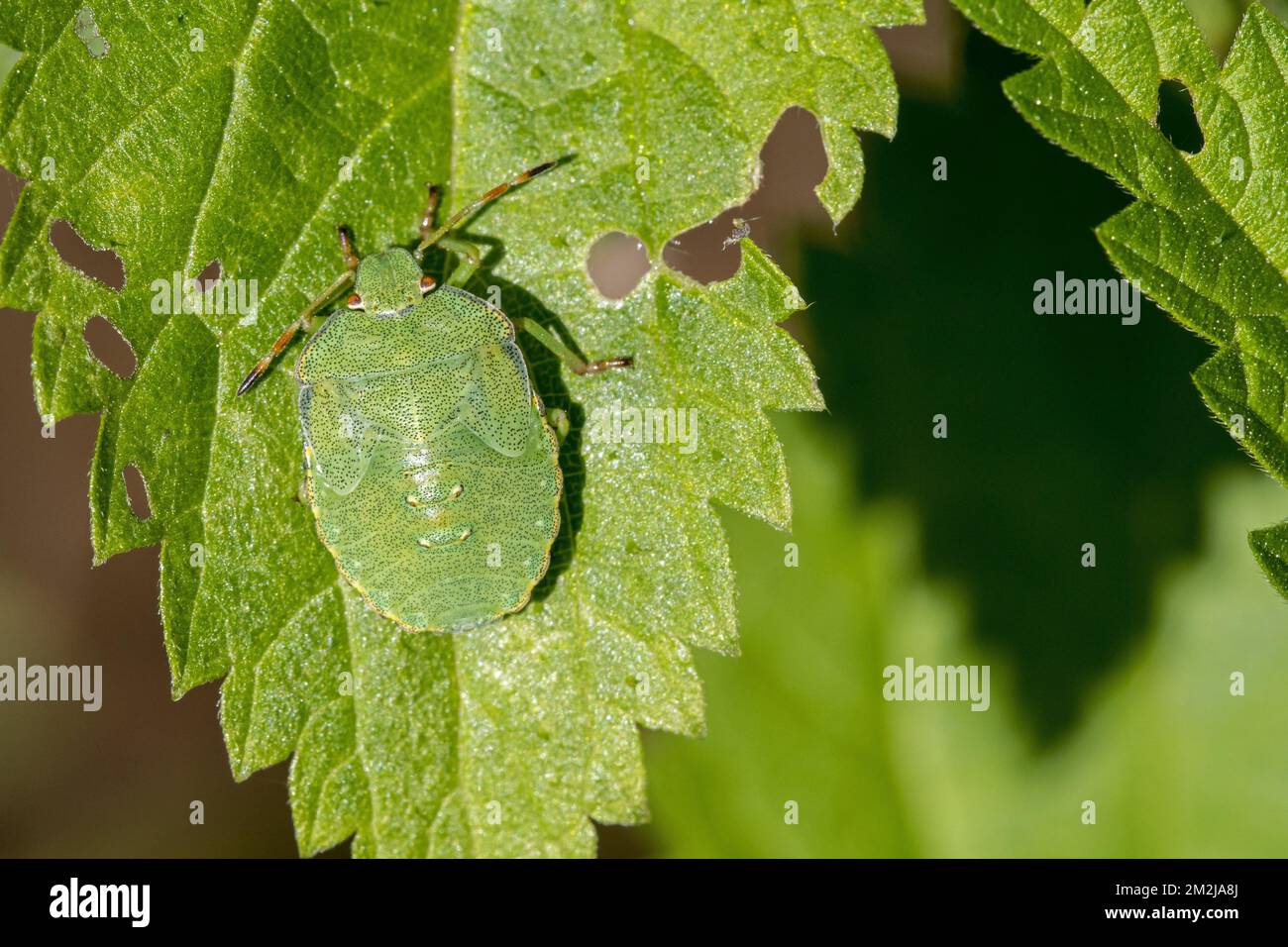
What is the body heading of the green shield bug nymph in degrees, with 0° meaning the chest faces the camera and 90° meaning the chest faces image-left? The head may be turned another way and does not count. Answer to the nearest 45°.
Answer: approximately 180°

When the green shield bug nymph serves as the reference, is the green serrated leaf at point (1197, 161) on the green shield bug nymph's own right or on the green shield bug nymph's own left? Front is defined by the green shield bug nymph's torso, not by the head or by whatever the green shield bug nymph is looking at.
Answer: on the green shield bug nymph's own right
